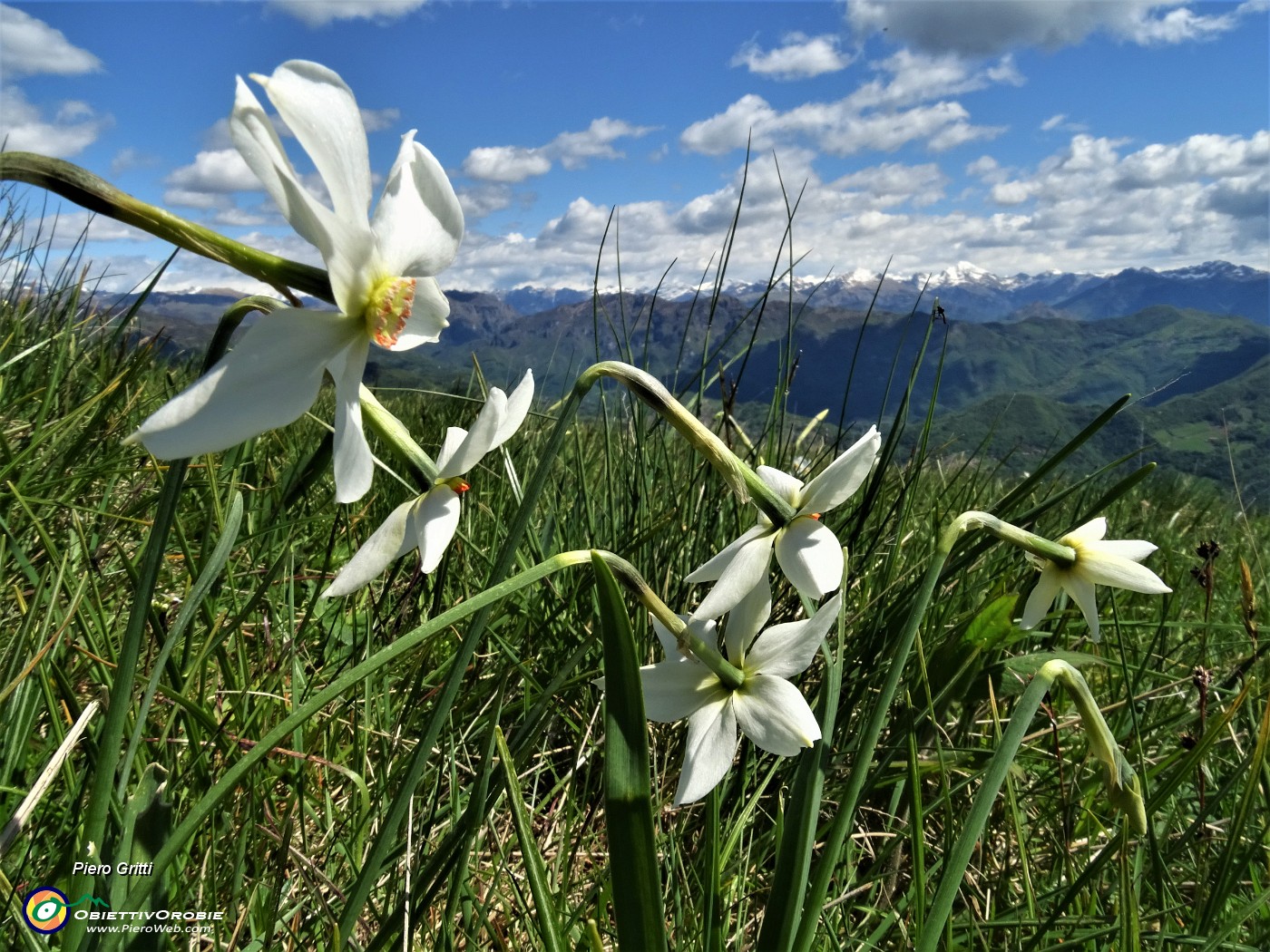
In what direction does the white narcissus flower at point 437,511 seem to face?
to the viewer's right

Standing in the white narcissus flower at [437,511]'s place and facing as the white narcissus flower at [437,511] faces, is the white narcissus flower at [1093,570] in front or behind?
in front
